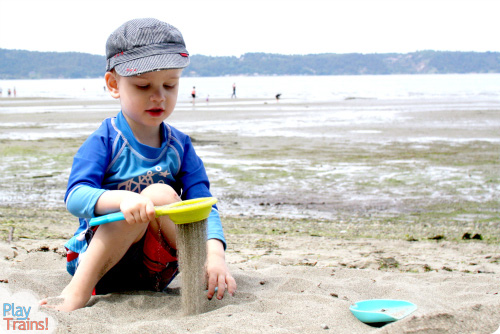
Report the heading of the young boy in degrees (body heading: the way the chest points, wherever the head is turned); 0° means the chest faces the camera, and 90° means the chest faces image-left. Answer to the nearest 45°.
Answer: approximately 315°

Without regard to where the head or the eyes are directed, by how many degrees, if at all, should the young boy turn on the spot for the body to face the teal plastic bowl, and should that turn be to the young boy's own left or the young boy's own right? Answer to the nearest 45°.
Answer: approximately 45° to the young boy's own left
